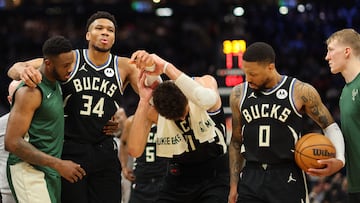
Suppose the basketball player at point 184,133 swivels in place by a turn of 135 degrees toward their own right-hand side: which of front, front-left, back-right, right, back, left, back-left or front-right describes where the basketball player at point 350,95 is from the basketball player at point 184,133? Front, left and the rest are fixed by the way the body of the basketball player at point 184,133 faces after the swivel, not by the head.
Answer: right

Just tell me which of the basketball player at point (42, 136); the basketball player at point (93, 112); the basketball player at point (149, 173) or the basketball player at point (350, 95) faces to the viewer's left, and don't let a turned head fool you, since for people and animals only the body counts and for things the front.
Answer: the basketball player at point (350, 95)

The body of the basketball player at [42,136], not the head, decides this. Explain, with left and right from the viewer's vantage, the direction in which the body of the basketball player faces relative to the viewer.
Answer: facing to the right of the viewer

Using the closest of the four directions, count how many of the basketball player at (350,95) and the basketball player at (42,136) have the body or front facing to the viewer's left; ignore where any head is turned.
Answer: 1

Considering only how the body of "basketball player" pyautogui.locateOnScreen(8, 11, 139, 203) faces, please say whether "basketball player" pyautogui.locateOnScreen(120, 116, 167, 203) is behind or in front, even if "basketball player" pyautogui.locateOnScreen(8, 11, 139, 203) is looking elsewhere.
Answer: behind

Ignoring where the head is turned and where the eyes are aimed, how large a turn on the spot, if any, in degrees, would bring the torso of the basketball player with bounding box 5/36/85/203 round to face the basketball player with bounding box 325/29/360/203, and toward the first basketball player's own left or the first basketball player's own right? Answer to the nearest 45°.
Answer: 0° — they already face them

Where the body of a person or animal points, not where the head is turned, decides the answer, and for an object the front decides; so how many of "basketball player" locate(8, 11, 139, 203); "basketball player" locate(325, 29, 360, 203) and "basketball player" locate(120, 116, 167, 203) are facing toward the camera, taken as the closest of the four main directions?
2

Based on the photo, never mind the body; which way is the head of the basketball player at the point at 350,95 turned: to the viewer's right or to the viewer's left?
to the viewer's left

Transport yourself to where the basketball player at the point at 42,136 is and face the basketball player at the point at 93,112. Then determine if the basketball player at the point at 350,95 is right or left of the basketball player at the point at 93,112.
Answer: right

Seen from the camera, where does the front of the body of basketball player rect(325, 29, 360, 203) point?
to the viewer's left

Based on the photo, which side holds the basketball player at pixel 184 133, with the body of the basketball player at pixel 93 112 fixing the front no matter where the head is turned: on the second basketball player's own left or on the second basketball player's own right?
on the second basketball player's own left

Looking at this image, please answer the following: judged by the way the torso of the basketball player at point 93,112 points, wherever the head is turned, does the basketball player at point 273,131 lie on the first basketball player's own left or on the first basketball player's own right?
on the first basketball player's own left

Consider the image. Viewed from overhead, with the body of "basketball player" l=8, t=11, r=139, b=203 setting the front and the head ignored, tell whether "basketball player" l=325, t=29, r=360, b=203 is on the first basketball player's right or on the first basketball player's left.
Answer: on the first basketball player's left
